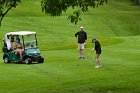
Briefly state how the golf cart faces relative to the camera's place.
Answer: facing the viewer and to the right of the viewer
